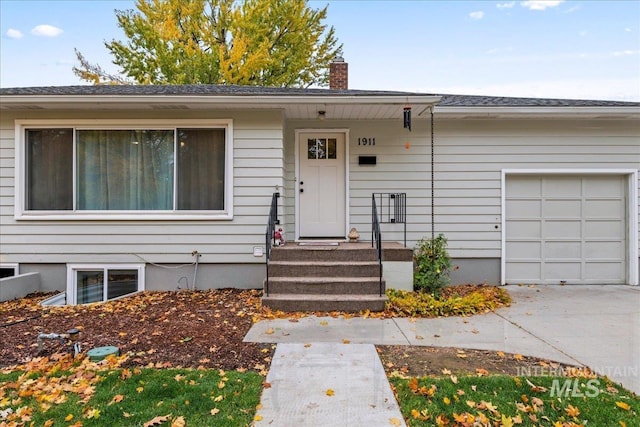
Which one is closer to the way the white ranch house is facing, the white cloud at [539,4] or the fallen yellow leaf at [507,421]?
the fallen yellow leaf

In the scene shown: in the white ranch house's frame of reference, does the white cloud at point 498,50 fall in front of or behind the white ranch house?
behind

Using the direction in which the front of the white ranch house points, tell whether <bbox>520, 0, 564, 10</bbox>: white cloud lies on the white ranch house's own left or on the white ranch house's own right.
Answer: on the white ranch house's own left

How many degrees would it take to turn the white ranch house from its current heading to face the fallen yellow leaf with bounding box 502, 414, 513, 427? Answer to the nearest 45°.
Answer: approximately 45° to its left

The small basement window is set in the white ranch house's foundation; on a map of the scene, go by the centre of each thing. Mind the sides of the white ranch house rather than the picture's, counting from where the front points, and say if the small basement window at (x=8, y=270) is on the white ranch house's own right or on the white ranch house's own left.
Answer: on the white ranch house's own right

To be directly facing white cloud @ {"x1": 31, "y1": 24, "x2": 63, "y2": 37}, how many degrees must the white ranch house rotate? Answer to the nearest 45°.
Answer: approximately 135° to its right

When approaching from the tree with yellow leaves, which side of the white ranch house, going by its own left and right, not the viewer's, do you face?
back

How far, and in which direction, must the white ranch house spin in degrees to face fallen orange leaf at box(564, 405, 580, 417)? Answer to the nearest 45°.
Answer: approximately 45° to its left

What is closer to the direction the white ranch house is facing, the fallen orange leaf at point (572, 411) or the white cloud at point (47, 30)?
the fallen orange leaf

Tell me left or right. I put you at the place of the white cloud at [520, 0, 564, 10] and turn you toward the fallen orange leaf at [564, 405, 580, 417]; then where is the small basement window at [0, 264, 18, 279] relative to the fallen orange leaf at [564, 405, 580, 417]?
right

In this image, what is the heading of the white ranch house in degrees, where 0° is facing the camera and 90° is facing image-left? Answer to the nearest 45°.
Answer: approximately 0°
